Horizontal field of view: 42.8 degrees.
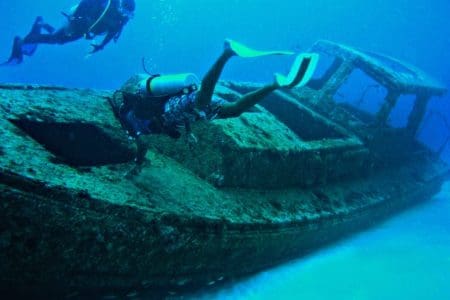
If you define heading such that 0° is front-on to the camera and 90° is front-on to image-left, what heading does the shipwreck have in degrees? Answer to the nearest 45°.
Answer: approximately 45°

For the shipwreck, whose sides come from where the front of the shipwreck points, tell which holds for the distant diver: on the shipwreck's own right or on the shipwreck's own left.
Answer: on the shipwreck's own right
